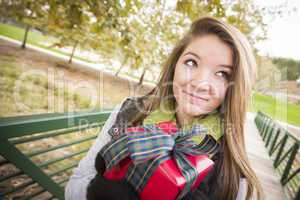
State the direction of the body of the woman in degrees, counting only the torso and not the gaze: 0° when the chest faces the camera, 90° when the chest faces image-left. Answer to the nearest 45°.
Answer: approximately 0°
